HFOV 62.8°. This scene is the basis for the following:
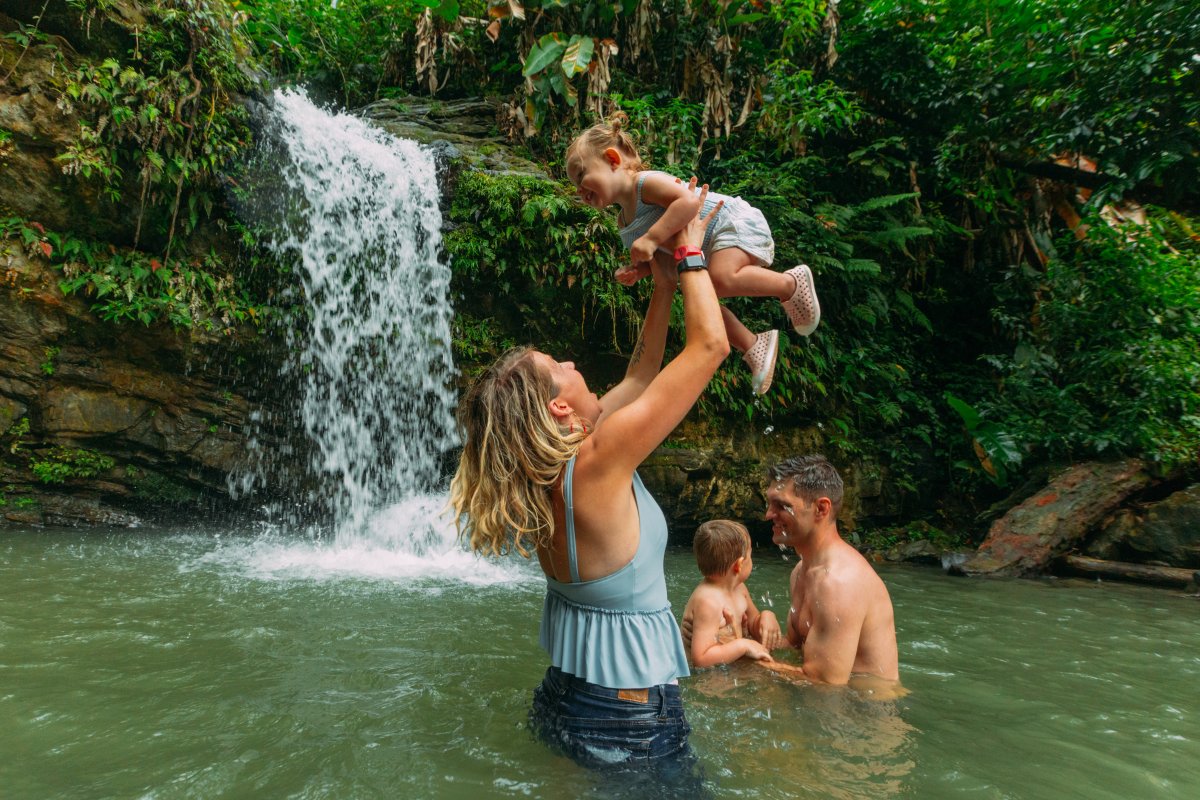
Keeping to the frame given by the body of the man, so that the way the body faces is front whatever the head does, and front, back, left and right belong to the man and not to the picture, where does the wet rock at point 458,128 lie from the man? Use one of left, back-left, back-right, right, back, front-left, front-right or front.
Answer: front-right

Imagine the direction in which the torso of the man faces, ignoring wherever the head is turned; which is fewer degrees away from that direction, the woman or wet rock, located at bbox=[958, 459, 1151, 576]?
the woman

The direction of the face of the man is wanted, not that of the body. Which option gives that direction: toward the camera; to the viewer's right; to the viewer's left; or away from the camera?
to the viewer's left

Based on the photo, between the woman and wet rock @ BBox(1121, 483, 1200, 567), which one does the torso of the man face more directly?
the woman

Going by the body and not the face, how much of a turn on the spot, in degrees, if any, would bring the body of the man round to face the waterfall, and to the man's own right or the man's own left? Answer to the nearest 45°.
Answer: approximately 45° to the man's own right

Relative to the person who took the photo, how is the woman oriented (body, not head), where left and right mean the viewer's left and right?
facing away from the viewer and to the right of the viewer

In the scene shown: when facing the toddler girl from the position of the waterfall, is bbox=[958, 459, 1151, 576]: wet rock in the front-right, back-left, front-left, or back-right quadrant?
front-left

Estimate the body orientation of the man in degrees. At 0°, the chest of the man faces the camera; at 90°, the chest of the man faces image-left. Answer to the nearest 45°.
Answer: approximately 90°

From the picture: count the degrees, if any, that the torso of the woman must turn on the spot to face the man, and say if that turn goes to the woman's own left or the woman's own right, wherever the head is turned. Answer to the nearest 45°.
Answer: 0° — they already face them

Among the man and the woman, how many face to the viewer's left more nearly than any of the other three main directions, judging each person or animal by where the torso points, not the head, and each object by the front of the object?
1

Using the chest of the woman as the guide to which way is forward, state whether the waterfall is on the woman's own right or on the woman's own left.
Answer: on the woman's own left
